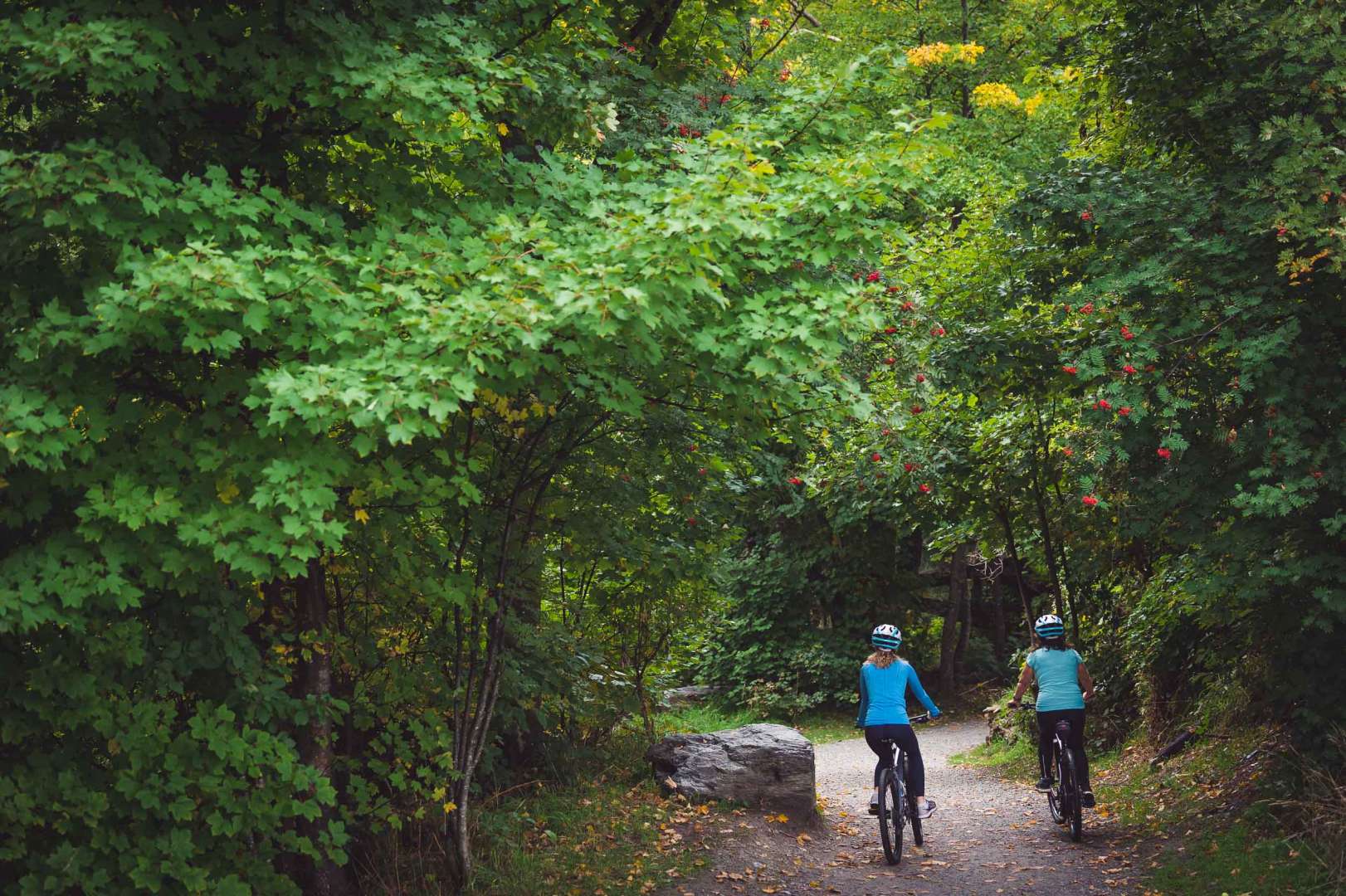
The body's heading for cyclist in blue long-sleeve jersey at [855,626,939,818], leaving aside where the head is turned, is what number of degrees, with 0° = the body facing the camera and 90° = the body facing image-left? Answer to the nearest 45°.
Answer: approximately 180°

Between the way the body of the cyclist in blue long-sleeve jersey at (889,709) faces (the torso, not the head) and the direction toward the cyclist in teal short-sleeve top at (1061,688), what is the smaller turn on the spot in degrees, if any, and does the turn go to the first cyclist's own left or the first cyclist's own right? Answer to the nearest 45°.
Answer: approximately 90° to the first cyclist's own right

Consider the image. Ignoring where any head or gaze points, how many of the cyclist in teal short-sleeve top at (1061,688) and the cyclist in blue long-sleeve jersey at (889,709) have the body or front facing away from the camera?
2

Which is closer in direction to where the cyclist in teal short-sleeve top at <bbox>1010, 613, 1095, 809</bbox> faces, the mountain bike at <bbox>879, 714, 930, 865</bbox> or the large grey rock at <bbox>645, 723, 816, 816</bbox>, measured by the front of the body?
the large grey rock

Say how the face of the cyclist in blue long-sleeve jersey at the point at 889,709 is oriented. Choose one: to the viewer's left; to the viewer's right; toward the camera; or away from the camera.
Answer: away from the camera

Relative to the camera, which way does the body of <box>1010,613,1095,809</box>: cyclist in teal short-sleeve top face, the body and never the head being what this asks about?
away from the camera

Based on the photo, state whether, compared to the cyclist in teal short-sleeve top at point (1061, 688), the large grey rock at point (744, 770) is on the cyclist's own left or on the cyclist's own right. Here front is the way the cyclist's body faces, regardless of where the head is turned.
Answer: on the cyclist's own left

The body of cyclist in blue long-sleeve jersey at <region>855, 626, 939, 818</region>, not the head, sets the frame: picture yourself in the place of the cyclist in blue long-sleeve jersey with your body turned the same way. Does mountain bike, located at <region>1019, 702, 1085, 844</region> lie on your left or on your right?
on your right

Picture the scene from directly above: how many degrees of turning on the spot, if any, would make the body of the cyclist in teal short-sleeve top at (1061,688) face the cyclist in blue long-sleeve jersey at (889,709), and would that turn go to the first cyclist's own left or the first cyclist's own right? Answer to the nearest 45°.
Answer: approximately 90° to the first cyclist's own left

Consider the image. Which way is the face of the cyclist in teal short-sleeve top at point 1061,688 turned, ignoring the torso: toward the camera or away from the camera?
away from the camera
